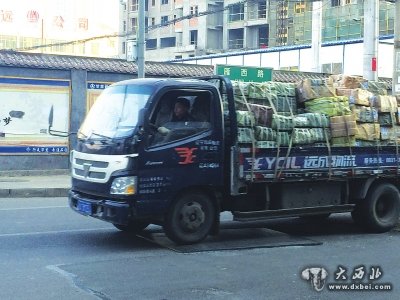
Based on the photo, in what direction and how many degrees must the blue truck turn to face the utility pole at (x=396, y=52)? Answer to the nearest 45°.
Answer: approximately 180°

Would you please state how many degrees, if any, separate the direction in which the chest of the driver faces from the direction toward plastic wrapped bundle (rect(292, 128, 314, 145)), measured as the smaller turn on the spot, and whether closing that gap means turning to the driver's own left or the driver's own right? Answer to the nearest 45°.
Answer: approximately 135° to the driver's own left

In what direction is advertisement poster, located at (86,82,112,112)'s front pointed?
toward the camera

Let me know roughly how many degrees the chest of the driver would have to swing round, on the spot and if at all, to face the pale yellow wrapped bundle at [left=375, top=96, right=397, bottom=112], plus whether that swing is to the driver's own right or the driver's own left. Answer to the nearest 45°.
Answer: approximately 180°

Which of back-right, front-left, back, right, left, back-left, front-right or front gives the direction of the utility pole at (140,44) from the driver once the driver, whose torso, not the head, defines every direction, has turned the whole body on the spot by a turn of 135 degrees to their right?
front

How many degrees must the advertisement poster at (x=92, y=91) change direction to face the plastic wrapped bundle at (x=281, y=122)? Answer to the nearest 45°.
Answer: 0° — it already faces it

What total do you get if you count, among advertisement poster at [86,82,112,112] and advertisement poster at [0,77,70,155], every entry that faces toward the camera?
2

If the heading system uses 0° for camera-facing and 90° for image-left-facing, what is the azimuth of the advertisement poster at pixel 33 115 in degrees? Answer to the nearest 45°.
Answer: approximately 0°

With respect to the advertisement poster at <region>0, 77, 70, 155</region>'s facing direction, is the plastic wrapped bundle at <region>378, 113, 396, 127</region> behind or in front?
in front

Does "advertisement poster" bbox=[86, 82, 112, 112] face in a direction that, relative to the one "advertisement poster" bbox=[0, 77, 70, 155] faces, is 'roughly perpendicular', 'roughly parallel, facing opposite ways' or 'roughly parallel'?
roughly parallel

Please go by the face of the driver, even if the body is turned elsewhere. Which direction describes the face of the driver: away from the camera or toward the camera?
toward the camera

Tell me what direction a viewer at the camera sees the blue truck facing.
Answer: facing the viewer and to the left of the viewer
